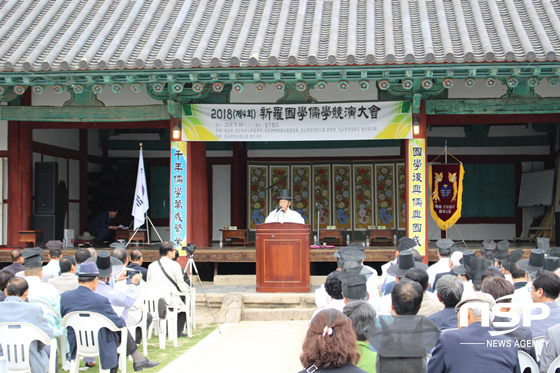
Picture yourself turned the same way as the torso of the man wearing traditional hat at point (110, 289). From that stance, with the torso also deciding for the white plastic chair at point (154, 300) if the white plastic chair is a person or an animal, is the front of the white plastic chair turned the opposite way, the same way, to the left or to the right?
the same way

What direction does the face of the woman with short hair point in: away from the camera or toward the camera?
away from the camera

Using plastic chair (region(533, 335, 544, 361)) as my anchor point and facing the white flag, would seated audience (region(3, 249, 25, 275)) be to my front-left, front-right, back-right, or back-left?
front-left

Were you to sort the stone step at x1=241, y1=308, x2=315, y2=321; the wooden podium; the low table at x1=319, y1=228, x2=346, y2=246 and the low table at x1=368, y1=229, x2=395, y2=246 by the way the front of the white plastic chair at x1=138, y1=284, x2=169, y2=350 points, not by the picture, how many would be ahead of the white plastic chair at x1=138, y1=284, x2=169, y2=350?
4

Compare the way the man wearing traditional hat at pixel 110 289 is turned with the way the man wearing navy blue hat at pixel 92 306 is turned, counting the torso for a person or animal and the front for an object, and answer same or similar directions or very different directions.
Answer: same or similar directions

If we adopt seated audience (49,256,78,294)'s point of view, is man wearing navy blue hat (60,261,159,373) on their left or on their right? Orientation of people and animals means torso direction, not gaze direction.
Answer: on their right

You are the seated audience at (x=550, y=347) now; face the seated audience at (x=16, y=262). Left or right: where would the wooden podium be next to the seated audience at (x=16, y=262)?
right

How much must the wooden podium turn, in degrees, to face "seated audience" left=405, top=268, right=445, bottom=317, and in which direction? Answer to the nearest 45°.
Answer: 0° — it already faces them

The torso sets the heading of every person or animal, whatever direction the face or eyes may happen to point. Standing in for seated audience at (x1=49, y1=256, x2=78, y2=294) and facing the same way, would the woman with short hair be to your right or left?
on your right

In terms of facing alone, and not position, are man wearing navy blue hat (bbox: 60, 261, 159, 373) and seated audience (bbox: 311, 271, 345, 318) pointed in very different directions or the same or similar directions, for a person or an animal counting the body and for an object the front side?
same or similar directions

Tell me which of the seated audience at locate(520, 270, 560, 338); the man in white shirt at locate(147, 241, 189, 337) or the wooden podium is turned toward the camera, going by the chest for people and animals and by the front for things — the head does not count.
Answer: the wooden podium

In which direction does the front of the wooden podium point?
toward the camera

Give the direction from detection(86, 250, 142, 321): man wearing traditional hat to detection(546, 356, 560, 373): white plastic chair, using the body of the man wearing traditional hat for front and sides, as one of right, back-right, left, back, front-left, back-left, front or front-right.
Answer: right

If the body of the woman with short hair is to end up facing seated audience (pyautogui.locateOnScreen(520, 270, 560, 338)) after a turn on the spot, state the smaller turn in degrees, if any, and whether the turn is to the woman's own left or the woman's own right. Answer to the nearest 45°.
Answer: approximately 45° to the woman's own right

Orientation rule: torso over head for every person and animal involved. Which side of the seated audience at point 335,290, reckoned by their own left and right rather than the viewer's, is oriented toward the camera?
back

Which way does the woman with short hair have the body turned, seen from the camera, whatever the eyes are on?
away from the camera

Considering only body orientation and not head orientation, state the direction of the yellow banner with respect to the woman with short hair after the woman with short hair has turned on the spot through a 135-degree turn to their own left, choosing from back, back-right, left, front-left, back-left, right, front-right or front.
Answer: back-right
